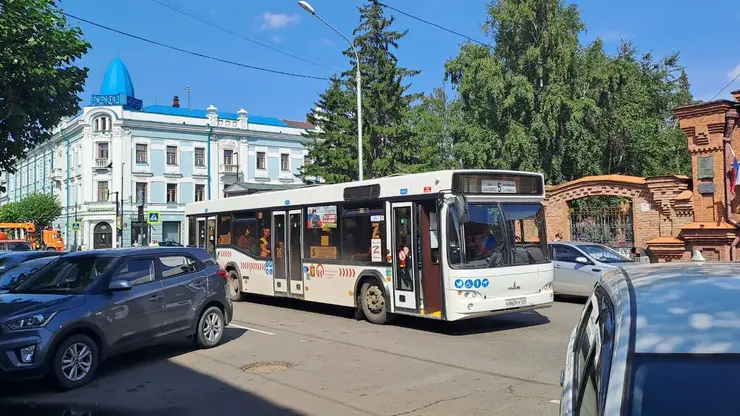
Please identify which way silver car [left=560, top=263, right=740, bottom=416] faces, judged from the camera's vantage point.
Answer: facing away from the viewer

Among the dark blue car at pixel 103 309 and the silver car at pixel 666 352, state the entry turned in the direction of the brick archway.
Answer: the silver car

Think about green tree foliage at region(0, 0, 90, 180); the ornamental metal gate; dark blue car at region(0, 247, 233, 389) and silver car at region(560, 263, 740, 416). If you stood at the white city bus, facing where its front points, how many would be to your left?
1

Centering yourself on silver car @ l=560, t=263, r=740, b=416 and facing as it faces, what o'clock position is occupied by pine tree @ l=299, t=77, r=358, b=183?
The pine tree is roughly at 11 o'clock from the silver car.

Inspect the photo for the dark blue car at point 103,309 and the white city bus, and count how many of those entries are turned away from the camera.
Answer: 0

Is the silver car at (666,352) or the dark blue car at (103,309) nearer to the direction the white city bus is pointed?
the silver car

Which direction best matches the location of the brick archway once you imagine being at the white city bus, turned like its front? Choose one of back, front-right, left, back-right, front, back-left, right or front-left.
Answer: left

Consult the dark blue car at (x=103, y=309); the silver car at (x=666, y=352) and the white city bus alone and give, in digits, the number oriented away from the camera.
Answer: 1

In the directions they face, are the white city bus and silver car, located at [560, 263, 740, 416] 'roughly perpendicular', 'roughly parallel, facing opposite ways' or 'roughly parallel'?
roughly perpendicular

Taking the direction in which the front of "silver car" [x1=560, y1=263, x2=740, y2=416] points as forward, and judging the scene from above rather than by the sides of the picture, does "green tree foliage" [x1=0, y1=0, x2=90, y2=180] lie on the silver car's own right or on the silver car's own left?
on the silver car's own left

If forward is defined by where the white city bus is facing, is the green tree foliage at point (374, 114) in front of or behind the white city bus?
behind

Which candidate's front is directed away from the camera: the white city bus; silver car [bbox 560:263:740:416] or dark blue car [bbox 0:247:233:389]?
the silver car

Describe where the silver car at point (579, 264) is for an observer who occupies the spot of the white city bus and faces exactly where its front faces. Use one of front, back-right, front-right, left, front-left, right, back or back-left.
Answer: left

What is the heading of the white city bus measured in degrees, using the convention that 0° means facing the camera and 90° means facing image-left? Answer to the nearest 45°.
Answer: approximately 315°
